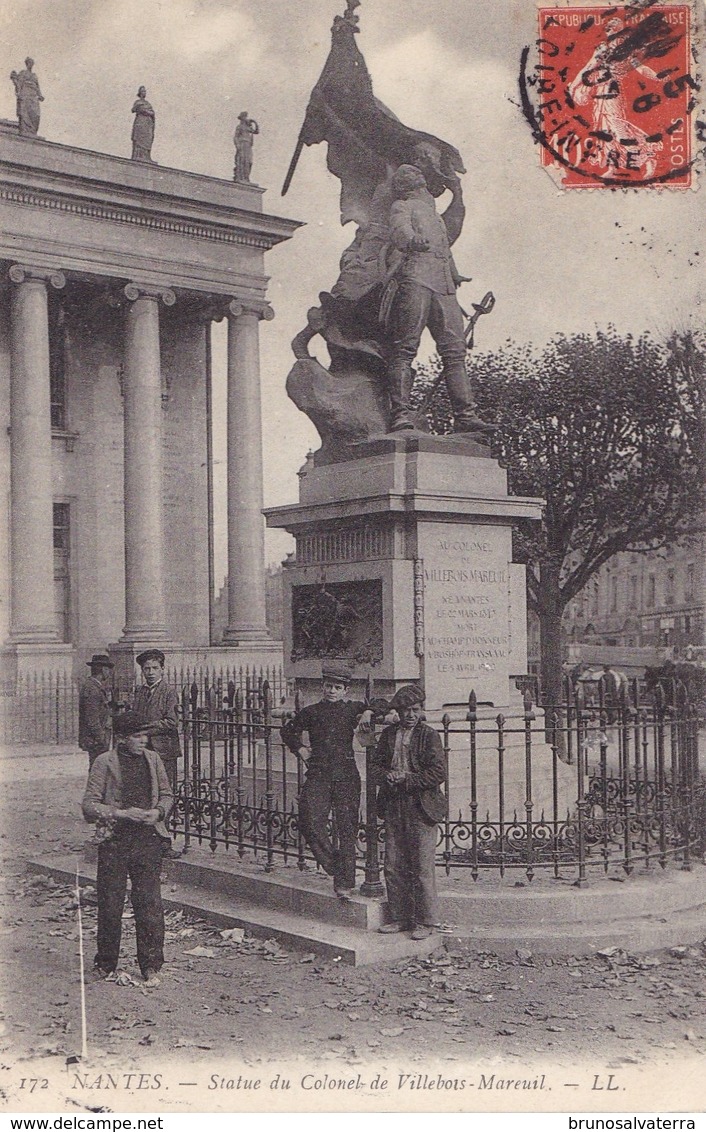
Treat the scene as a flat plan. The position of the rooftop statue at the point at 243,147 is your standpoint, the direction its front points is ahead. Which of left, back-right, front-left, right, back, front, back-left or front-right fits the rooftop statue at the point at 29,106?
right

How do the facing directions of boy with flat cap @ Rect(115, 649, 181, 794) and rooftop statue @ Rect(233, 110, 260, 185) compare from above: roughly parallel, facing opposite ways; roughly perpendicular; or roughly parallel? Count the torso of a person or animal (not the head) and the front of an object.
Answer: roughly perpendicular

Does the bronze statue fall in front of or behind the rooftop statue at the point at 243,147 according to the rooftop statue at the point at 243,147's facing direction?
in front

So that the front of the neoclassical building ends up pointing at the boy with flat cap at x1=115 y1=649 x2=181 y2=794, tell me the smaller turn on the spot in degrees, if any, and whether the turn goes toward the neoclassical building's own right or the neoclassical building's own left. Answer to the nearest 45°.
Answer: approximately 45° to the neoclassical building's own right

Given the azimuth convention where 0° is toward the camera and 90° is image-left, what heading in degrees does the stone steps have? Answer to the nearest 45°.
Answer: approximately 45°

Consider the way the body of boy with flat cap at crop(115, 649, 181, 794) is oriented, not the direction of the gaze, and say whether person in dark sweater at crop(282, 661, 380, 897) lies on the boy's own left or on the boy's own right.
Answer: on the boy's own left

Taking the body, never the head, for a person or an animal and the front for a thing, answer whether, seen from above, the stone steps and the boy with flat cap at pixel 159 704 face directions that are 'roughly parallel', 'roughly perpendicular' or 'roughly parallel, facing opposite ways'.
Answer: roughly parallel

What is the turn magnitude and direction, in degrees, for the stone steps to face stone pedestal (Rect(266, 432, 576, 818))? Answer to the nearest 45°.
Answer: approximately 180°

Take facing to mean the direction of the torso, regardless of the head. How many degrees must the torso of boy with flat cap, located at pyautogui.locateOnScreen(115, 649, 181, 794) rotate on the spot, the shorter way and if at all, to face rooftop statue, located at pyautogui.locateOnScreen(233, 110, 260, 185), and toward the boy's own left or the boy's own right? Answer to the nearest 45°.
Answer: approximately 135° to the boy's own right

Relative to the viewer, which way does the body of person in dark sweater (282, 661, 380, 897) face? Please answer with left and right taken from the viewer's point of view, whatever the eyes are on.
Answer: facing the viewer

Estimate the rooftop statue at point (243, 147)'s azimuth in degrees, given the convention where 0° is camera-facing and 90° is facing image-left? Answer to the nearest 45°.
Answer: approximately 315°

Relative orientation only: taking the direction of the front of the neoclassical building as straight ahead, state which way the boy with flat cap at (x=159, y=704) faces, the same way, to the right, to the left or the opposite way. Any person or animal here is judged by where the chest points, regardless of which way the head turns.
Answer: to the right

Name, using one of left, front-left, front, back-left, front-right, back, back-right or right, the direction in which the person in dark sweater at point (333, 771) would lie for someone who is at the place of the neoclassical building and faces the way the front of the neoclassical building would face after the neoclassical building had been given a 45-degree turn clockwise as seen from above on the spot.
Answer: front

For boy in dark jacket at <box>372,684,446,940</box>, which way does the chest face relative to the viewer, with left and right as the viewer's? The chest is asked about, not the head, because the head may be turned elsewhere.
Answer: facing the viewer and to the left of the viewer

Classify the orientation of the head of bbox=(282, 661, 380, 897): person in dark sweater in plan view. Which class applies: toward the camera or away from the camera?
toward the camera

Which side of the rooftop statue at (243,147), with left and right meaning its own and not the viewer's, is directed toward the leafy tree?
left
